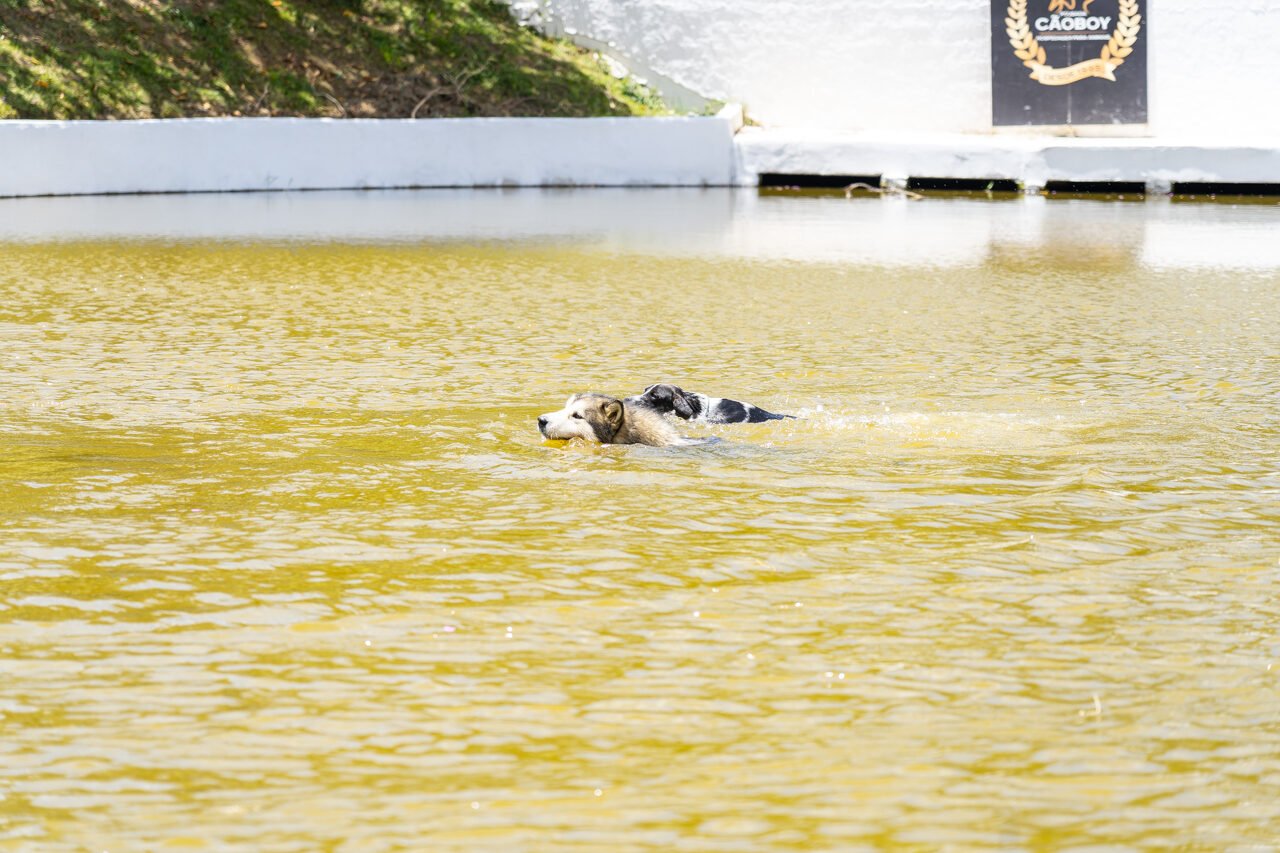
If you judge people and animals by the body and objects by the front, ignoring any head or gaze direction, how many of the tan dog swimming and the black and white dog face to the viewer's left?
2

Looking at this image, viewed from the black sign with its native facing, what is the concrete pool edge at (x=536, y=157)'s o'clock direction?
The concrete pool edge is roughly at 2 o'clock from the black sign.

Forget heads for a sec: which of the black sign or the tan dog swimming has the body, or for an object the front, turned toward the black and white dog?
the black sign

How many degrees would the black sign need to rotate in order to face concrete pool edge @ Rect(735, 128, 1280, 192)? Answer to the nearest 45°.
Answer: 0° — it already faces it

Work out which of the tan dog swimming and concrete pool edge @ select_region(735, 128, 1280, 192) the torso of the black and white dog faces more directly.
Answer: the tan dog swimming

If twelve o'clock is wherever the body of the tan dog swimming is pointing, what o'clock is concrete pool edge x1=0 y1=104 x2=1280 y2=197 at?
The concrete pool edge is roughly at 3 o'clock from the tan dog swimming.

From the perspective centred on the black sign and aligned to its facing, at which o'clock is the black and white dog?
The black and white dog is roughly at 12 o'clock from the black sign.

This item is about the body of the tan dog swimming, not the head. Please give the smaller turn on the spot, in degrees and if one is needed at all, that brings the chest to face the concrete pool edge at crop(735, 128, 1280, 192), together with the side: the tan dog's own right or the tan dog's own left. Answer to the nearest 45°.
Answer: approximately 90° to the tan dog's own right

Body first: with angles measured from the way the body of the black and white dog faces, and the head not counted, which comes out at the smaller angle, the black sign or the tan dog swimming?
the tan dog swimming

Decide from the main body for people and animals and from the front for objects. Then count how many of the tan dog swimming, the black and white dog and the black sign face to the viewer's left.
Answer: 2

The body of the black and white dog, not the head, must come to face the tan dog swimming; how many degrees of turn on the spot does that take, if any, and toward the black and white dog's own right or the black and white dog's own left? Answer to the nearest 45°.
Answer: approximately 45° to the black and white dog's own left

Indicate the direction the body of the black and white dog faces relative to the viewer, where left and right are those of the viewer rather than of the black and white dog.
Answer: facing to the left of the viewer

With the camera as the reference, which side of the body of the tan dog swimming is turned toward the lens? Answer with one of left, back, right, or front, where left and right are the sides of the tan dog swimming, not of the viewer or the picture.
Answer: left
